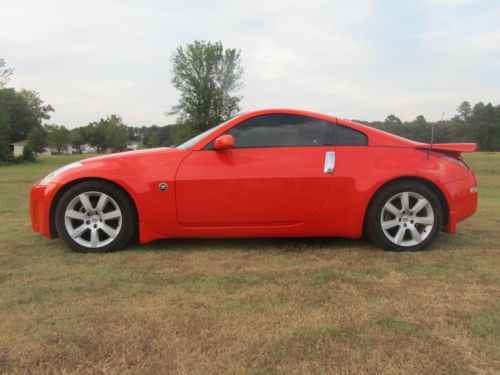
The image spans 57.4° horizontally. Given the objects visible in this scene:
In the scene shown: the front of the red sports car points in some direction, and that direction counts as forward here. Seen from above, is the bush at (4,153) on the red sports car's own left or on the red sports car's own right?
on the red sports car's own right

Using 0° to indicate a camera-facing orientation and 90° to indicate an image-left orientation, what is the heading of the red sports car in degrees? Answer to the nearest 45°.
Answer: approximately 90°
